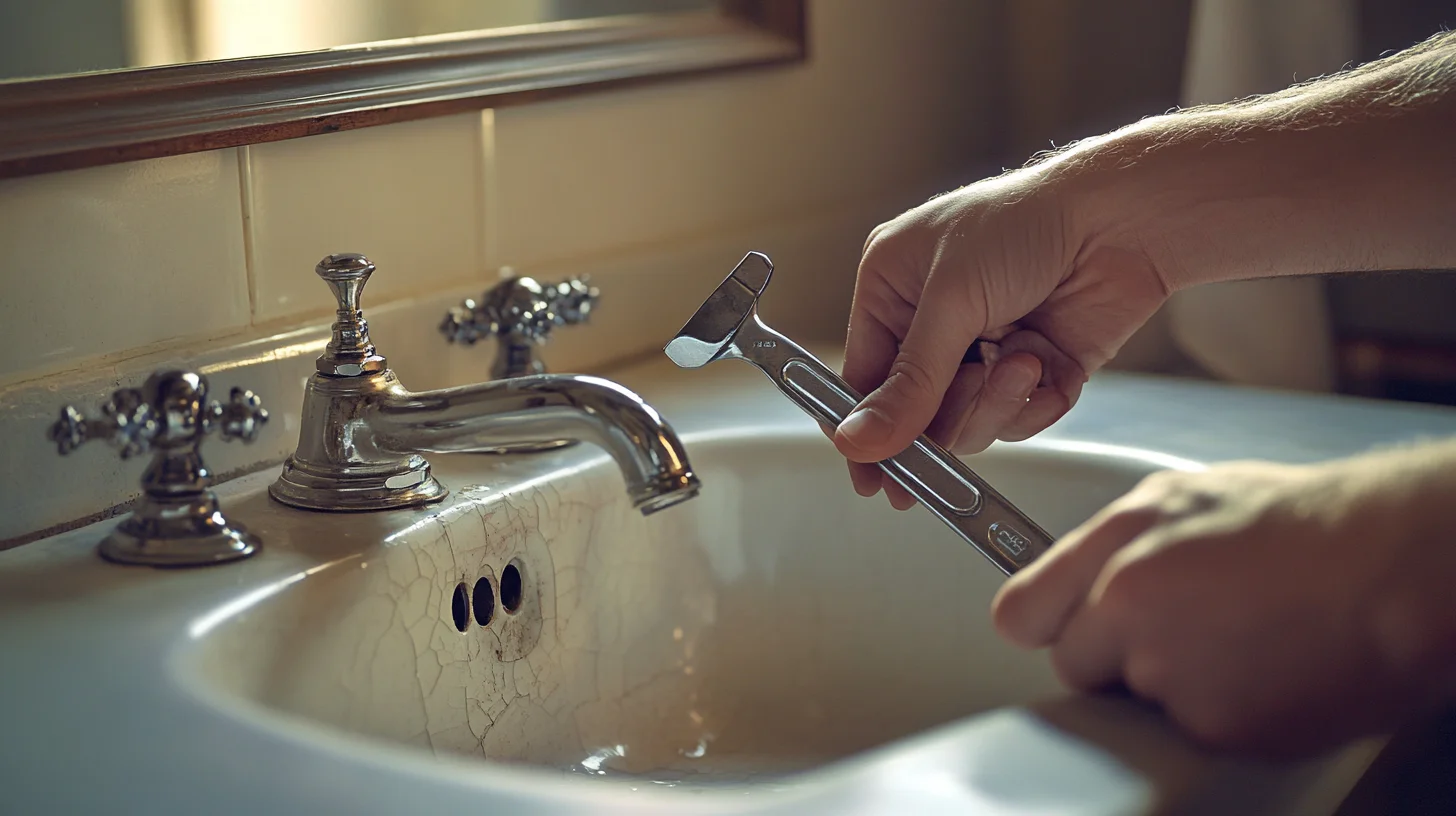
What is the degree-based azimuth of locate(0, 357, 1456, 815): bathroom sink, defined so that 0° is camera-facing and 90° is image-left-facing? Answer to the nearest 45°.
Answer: approximately 315°

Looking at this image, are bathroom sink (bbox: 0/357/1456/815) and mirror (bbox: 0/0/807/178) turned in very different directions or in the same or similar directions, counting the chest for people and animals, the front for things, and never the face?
same or similar directions

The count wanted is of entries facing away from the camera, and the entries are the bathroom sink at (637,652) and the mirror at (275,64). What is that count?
0

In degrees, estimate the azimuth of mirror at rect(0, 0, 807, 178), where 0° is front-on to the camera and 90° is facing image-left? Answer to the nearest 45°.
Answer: approximately 315°

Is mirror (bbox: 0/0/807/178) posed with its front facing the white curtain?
no

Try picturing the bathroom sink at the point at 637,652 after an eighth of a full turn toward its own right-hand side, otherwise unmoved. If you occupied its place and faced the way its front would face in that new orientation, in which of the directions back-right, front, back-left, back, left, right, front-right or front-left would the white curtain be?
back-left
